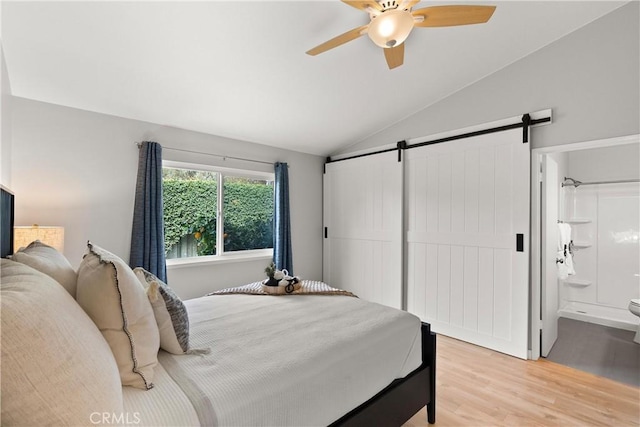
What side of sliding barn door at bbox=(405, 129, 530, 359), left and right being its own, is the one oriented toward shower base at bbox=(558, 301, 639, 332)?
back

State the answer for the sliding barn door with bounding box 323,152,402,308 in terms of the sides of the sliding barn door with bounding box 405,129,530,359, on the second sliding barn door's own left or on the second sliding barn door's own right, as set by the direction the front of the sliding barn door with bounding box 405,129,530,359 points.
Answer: on the second sliding barn door's own right

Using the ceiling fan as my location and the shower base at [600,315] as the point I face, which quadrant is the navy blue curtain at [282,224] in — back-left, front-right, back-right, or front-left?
front-left

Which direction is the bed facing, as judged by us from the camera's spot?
facing away from the viewer and to the right of the viewer

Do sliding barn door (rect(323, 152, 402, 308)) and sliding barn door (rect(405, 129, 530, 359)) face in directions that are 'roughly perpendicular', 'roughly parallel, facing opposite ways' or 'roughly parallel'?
roughly parallel

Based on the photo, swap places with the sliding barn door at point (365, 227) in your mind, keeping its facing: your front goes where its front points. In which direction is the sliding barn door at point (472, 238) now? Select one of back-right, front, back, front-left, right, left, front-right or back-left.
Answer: left

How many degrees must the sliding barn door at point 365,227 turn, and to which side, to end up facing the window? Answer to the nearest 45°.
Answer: approximately 45° to its right

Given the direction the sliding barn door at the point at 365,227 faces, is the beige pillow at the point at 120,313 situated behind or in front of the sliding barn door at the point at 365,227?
in front

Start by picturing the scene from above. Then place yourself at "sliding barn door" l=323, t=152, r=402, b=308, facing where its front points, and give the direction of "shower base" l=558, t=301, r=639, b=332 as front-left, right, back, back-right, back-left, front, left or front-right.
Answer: back-left

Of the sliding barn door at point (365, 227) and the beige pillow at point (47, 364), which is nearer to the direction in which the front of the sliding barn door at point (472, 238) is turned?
the beige pillow

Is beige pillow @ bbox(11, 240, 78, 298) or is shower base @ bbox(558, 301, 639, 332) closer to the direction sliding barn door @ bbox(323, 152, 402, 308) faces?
the beige pillow

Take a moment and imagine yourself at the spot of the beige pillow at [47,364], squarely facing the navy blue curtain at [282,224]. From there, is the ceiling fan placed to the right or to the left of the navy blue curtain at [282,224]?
right

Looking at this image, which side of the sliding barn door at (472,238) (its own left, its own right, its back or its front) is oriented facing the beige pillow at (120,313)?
front

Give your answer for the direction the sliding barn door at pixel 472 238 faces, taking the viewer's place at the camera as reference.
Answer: facing the viewer and to the left of the viewer
